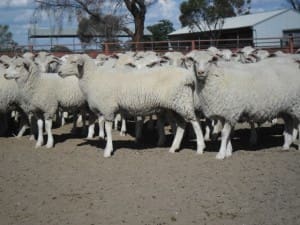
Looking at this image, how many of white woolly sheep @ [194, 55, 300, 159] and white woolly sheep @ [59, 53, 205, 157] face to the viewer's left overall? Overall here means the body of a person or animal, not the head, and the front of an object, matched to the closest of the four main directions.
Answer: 2

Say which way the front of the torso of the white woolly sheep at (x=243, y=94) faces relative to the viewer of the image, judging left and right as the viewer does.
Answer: facing to the left of the viewer

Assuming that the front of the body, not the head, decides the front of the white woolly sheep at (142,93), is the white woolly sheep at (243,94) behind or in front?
behind

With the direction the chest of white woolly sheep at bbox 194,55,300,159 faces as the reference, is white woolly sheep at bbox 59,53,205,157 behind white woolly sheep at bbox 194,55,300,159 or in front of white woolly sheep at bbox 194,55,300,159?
in front

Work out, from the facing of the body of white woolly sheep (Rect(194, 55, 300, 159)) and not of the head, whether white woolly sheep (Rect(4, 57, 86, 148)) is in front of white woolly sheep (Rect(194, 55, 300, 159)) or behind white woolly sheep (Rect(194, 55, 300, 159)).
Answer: in front

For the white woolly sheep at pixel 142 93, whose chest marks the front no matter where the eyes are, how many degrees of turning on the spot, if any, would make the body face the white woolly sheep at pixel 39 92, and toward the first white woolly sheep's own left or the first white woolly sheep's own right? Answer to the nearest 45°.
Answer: approximately 45° to the first white woolly sheep's own right

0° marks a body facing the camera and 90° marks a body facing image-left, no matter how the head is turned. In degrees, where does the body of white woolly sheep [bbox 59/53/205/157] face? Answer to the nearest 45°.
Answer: approximately 90°
